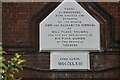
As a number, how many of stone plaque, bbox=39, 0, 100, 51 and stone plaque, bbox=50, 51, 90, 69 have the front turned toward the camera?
2

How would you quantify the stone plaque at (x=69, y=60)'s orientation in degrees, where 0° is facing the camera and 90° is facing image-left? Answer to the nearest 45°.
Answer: approximately 0°

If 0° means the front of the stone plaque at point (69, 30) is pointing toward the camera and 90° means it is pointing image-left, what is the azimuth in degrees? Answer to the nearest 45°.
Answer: approximately 0°
